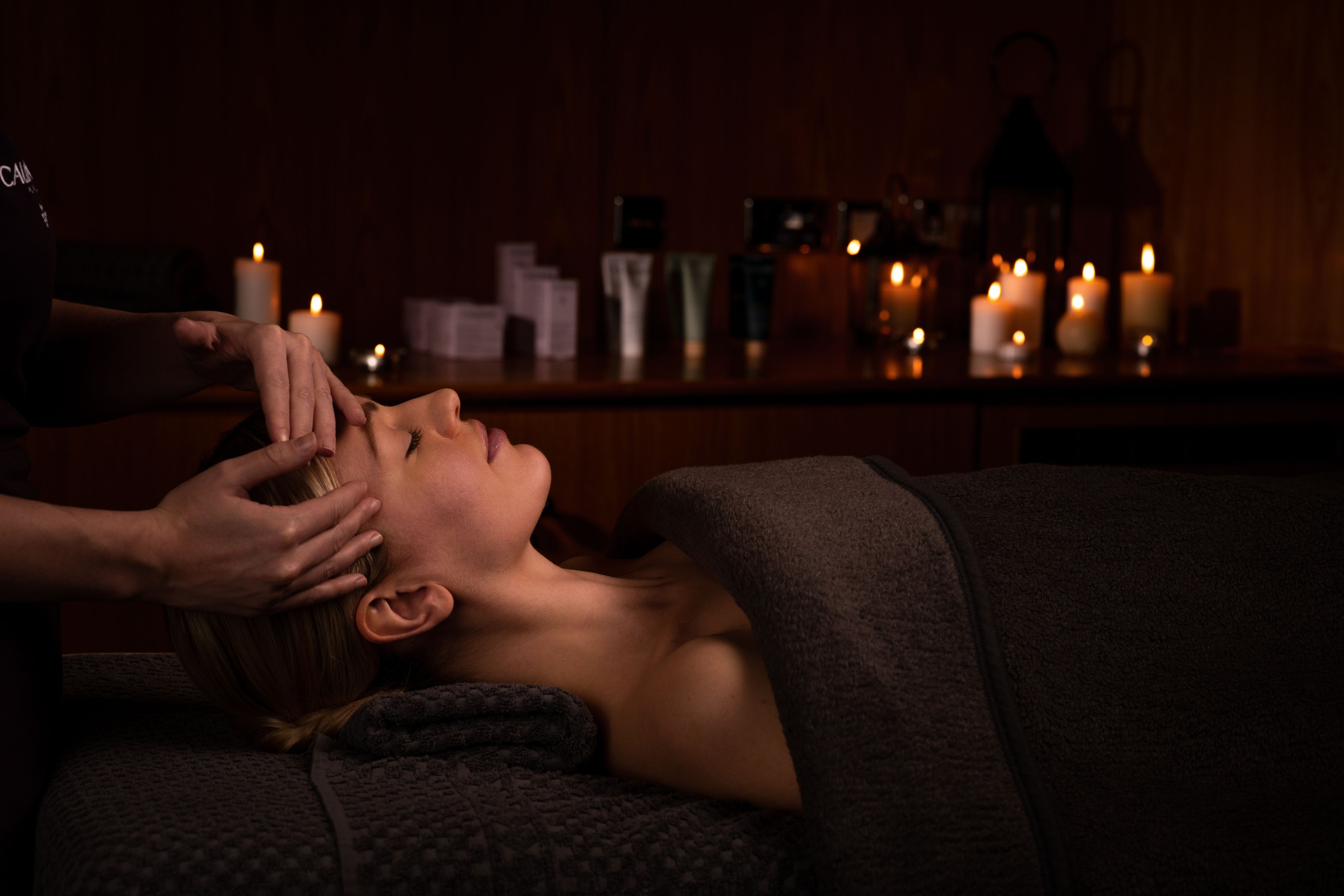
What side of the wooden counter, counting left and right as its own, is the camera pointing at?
front

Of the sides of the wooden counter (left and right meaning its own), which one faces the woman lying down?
front
